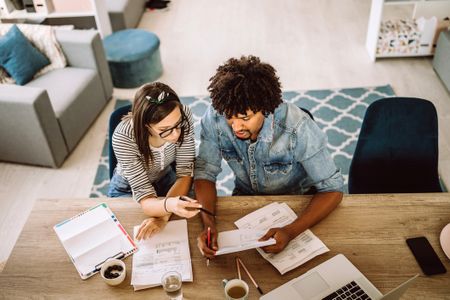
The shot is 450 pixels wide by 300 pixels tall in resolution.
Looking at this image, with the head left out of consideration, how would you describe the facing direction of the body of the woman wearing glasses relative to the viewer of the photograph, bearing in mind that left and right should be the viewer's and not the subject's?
facing the viewer and to the right of the viewer

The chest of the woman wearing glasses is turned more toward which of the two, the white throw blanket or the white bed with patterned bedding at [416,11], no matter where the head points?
the white bed with patterned bedding

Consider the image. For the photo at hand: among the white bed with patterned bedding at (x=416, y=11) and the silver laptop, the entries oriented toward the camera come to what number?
1

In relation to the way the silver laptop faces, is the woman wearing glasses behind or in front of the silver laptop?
in front

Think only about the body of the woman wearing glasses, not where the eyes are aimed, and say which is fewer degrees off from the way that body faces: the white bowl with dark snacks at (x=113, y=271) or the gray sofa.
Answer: the white bowl with dark snacks

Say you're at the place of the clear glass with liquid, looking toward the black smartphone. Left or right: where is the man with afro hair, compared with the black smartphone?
left

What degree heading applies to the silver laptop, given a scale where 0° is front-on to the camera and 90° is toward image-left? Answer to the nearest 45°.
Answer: approximately 135°

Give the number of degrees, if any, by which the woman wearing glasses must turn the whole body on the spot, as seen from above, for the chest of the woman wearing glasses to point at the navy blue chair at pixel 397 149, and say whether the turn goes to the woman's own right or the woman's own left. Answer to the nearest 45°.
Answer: approximately 45° to the woman's own left

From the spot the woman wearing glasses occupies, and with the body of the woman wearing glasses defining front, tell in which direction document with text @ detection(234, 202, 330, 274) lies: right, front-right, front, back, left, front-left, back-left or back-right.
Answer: front

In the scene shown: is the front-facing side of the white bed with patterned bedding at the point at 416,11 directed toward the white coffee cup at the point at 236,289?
yes

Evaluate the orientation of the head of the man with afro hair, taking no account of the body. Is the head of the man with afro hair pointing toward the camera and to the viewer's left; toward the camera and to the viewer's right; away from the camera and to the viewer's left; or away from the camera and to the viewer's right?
toward the camera and to the viewer's left

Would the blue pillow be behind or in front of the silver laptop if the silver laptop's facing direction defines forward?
in front
